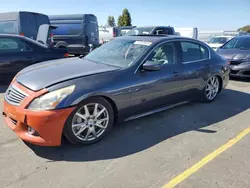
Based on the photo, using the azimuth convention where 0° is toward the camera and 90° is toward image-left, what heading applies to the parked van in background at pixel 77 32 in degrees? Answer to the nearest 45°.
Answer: approximately 135°

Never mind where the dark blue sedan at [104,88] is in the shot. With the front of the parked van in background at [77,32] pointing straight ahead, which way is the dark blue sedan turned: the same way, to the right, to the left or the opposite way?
to the left

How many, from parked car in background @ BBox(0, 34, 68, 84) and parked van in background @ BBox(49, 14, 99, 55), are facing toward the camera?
0

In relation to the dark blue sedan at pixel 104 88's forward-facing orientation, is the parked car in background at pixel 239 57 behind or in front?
behind

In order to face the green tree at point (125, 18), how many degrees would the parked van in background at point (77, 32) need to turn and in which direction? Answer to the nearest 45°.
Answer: approximately 45° to its right

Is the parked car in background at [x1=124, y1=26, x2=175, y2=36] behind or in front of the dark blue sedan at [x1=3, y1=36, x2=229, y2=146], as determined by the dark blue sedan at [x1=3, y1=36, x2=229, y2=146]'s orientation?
behind

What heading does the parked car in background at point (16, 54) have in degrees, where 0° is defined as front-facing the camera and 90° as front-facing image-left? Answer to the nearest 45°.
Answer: approximately 90°

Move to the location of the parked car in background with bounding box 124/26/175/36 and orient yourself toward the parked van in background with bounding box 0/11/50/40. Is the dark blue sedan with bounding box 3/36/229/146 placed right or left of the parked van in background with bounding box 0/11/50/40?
left

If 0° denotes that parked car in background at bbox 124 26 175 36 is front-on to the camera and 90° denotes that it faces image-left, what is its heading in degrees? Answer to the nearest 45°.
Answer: approximately 45°

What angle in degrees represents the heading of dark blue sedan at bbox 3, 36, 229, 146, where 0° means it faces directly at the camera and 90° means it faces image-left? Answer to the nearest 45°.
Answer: approximately 45°
